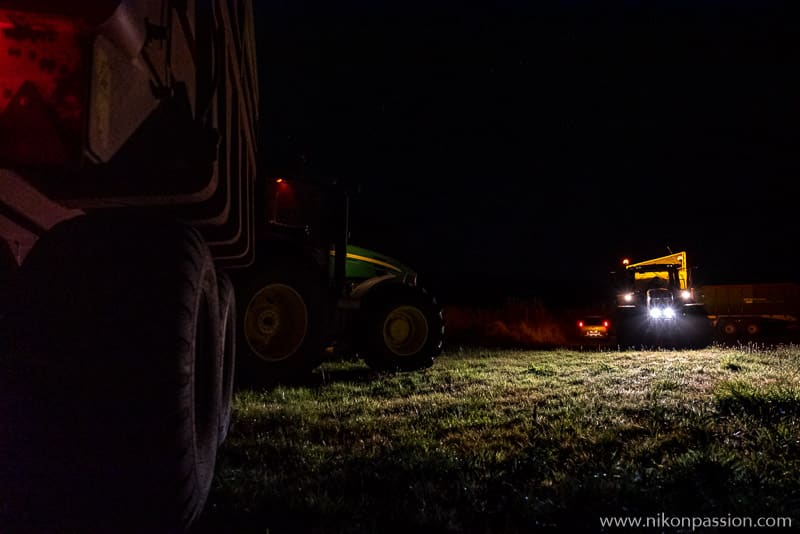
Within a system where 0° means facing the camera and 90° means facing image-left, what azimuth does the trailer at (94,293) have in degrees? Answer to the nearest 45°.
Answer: approximately 180°

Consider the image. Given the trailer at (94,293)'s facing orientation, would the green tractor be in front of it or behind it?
in front

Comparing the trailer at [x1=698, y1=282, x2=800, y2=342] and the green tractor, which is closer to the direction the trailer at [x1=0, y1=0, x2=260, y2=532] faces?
the green tractor

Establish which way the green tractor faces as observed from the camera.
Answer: facing away from the viewer and to the right of the viewer

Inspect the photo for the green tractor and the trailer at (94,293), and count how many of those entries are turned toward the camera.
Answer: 0

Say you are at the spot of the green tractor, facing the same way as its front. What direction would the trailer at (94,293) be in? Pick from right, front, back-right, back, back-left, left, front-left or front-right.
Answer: back-right

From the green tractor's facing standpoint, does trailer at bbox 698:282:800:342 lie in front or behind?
in front

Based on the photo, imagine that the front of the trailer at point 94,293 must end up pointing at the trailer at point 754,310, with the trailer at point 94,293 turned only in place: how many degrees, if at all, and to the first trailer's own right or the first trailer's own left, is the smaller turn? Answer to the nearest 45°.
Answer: approximately 45° to the first trailer's own right

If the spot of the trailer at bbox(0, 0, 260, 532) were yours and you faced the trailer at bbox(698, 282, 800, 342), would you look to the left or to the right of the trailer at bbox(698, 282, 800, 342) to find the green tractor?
left
